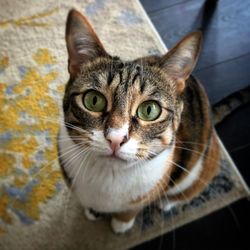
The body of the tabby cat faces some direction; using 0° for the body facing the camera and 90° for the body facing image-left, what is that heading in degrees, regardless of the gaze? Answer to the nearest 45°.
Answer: approximately 45°
